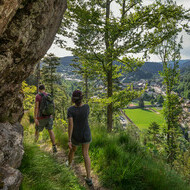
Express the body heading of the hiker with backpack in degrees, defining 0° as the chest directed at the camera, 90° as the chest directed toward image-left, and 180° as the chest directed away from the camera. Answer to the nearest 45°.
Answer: approximately 135°

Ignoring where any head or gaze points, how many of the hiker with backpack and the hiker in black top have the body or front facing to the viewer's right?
0

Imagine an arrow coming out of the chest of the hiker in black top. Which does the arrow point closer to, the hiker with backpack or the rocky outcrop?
the hiker with backpack

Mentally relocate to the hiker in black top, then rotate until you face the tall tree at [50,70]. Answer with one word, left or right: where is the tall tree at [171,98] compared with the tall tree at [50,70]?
right

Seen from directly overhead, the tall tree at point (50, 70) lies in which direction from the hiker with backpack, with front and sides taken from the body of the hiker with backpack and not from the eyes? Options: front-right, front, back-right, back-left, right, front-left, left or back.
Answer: front-right

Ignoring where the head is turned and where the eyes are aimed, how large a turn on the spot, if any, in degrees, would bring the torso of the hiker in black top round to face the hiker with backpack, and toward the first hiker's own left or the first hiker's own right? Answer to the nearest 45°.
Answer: approximately 45° to the first hiker's own left

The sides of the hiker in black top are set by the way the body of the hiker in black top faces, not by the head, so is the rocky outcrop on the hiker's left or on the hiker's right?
on the hiker's left

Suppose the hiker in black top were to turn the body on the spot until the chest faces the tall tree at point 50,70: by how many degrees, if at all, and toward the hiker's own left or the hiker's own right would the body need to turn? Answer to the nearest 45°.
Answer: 0° — they already face it

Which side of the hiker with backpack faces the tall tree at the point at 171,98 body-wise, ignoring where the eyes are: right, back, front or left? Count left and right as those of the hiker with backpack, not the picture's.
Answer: right

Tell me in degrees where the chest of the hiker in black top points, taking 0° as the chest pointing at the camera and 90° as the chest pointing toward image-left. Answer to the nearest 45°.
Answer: approximately 180°
